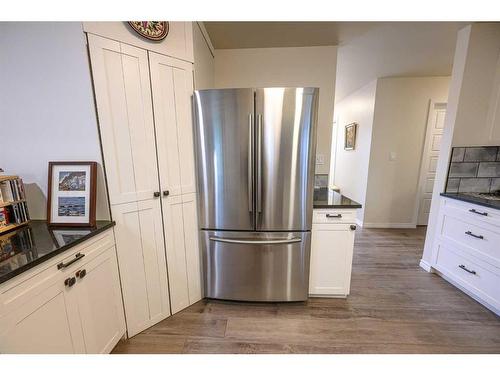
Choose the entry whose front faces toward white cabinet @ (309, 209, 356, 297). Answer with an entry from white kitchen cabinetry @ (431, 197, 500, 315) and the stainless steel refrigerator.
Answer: the white kitchen cabinetry

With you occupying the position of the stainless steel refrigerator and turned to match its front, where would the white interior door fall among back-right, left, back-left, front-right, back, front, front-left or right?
back-left

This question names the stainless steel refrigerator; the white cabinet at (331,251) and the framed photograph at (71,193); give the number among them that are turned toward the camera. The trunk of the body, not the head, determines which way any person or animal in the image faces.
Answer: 3

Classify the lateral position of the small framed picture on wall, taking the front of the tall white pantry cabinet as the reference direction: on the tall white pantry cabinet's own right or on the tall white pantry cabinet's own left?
on the tall white pantry cabinet's own left

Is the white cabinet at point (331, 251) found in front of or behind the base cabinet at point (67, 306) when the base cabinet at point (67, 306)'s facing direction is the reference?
in front

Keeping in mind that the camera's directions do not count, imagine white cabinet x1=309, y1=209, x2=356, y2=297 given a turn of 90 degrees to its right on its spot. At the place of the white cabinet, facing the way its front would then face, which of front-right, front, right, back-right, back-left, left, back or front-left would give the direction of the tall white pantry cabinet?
front-left

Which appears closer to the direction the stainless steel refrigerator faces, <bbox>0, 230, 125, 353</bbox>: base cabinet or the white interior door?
the base cabinet

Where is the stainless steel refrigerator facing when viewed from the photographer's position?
facing the viewer

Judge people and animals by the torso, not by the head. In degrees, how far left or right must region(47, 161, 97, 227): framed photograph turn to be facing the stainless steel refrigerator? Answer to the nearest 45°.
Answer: approximately 45° to its left

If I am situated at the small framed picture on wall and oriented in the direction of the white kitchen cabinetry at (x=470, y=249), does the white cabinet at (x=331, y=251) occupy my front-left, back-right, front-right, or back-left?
front-right

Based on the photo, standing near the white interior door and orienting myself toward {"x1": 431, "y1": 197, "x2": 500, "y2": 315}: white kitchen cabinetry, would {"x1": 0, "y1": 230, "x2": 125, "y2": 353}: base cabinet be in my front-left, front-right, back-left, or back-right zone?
front-right

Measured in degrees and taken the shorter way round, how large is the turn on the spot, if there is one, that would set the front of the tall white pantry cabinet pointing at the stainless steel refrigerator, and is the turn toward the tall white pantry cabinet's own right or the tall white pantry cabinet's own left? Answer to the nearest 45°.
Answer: approximately 45° to the tall white pantry cabinet's own left

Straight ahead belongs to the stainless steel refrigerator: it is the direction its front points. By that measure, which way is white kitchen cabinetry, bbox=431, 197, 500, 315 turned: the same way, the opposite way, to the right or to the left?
to the right

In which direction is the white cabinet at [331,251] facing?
toward the camera

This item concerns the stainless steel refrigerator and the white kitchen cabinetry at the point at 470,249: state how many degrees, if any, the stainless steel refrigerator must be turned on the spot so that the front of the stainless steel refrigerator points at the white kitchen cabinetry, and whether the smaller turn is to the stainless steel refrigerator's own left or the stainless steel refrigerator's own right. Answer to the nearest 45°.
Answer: approximately 90° to the stainless steel refrigerator's own left

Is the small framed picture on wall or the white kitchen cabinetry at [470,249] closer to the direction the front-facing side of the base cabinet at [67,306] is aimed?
the white kitchen cabinetry
